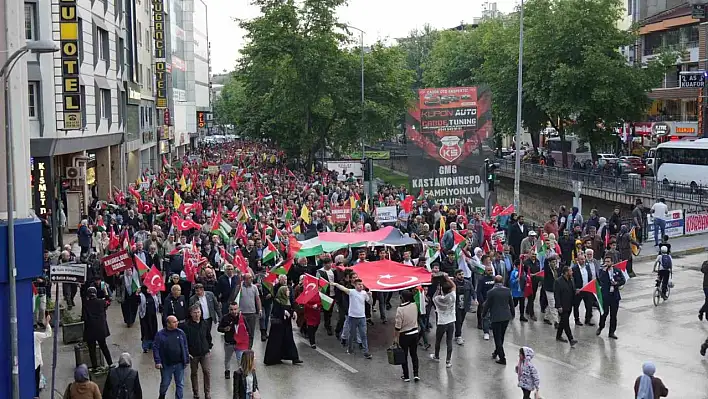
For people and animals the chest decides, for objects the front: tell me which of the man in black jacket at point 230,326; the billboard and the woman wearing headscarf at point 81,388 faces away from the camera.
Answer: the woman wearing headscarf

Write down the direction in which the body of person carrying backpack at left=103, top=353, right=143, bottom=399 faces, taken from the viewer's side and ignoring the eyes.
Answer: away from the camera

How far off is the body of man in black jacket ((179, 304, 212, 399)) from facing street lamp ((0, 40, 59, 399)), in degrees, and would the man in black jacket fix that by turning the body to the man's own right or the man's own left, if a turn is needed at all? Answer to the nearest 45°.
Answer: approximately 90° to the man's own right

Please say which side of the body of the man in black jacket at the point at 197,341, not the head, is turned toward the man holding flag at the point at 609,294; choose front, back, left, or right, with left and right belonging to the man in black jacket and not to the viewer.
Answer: left

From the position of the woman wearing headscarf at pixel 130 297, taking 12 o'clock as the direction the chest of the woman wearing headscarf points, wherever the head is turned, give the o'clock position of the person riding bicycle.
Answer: The person riding bicycle is roughly at 9 o'clock from the woman wearing headscarf.

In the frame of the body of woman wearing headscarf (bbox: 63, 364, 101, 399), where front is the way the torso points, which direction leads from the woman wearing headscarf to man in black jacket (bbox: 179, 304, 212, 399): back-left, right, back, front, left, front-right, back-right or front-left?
front-right

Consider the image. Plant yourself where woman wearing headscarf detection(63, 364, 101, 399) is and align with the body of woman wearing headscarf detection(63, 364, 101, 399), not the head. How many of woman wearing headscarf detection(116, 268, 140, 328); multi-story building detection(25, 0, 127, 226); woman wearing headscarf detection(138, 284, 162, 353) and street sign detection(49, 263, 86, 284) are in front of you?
4

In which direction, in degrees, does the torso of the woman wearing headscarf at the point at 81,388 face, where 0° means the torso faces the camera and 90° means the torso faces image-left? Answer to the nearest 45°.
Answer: approximately 180°

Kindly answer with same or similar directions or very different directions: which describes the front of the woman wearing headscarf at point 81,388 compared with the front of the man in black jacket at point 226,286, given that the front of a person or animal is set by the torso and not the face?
very different directions

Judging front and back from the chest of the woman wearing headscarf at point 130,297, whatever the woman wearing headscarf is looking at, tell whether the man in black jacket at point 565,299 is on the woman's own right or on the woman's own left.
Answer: on the woman's own left

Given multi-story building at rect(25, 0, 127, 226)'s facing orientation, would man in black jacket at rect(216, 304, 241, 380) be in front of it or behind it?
in front

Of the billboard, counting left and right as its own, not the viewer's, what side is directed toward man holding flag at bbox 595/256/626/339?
front

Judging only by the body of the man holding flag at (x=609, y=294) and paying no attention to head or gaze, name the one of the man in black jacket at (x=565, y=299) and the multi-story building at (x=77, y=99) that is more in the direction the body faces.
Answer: the man in black jacket
